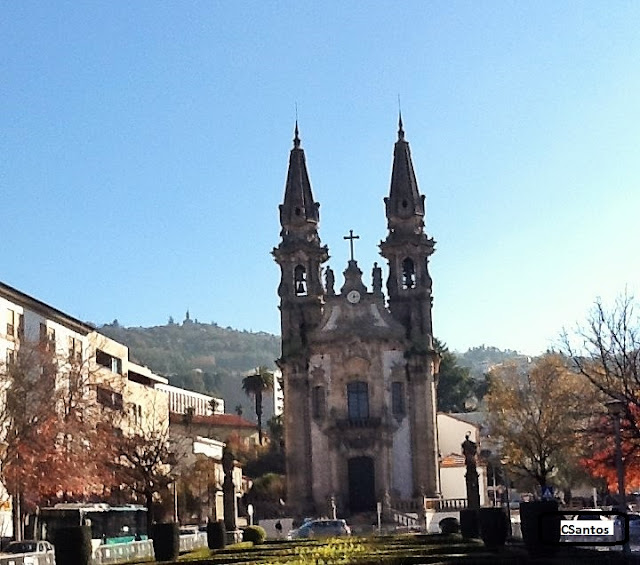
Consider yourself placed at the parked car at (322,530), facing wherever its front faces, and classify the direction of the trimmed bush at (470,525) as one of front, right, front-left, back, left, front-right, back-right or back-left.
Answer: back-left

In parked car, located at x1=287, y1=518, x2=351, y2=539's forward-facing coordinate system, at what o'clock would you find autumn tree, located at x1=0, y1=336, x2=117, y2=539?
The autumn tree is roughly at 12 o'clock from the parked car.

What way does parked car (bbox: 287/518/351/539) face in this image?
to the viewer's left

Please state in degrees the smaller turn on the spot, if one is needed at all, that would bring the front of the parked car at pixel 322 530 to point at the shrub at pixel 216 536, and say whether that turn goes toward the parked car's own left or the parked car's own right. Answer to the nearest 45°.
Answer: approximately 45° to the parked car's own left

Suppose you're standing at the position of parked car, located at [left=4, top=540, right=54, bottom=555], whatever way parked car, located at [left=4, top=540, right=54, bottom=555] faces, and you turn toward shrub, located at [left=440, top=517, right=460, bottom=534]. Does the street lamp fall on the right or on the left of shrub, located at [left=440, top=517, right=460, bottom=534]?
right
